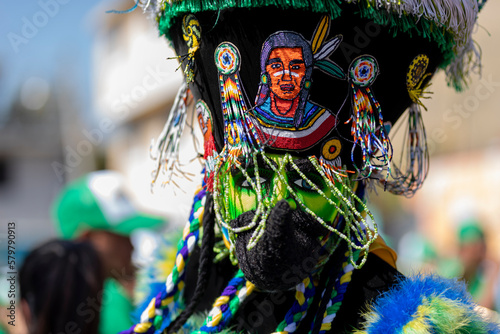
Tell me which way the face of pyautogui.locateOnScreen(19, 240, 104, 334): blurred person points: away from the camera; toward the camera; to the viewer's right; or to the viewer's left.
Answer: away from the camera

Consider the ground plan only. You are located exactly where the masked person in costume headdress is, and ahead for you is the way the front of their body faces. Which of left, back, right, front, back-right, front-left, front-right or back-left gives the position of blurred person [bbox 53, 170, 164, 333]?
back-right

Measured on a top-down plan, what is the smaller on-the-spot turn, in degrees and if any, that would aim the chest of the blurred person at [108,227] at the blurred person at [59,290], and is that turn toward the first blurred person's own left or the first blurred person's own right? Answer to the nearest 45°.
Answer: approximately 90° to the first blurred person's own right

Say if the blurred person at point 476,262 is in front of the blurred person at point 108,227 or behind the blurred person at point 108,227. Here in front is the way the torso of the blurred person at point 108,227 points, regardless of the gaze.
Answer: in front

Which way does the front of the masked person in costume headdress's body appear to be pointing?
toward the camera

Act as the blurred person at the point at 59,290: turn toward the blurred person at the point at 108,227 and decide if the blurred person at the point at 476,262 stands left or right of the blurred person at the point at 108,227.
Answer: right

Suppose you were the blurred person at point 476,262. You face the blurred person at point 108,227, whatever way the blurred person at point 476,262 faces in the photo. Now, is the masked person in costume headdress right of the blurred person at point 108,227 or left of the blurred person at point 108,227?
left

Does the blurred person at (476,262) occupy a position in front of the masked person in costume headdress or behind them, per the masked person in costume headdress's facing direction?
behind

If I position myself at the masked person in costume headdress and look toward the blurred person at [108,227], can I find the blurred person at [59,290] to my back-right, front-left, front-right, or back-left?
front-left
